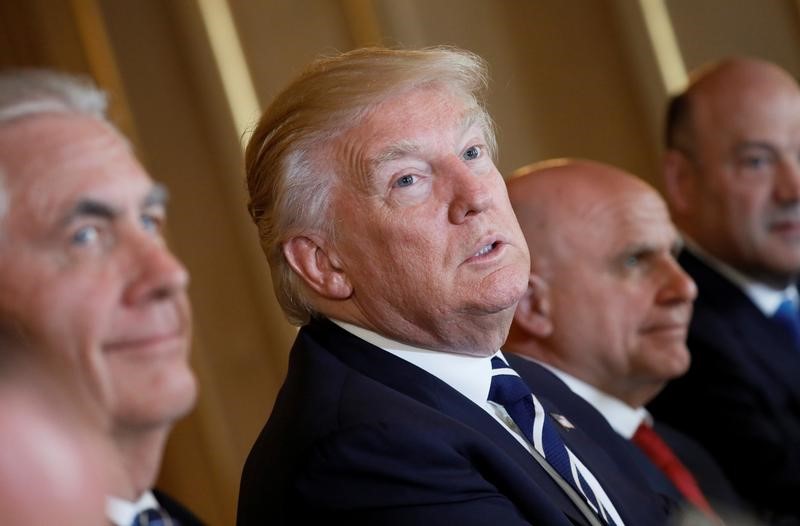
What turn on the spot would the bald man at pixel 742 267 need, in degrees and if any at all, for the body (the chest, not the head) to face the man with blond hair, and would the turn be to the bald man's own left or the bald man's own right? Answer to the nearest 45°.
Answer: approximately 45° to the bald man's own right

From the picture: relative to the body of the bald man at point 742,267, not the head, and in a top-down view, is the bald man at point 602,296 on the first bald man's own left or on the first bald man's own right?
on the first bald man's own right

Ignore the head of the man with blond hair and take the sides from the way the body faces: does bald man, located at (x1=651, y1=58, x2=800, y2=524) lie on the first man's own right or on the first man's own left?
on the first man's own left

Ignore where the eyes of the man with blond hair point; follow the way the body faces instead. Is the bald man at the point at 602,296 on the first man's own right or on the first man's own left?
on the first man's own left
